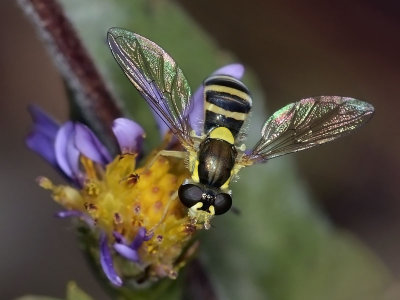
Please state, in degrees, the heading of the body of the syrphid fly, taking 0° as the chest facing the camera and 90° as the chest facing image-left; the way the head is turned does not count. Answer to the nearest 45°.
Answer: approximately 0°
